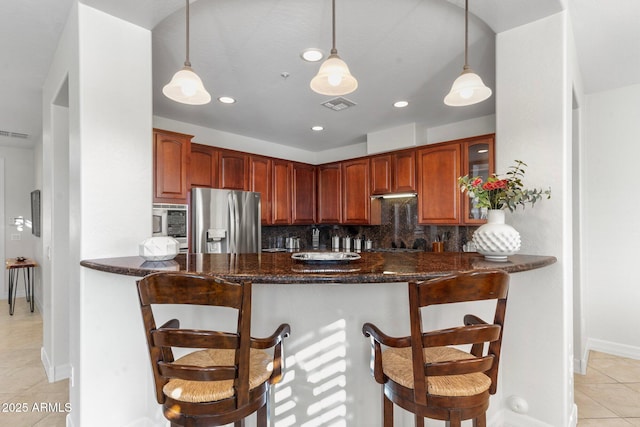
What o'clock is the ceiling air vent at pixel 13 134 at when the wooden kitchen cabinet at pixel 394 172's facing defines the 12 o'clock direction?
The ceiling air vent is roughly at 1 o'clock from the wooden kitchen cabinet.

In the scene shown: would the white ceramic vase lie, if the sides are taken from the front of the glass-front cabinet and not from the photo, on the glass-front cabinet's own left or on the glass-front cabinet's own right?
on the glass-front cabinet's own left

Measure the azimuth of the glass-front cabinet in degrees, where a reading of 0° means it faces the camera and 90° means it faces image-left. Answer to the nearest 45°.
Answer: approximately 45°

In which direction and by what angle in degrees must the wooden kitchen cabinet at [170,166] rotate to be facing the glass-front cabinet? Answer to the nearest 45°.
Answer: approximately 45° to its left

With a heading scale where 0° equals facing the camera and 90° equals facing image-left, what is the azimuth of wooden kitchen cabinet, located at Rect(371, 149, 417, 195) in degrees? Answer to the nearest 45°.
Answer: approximately 45°

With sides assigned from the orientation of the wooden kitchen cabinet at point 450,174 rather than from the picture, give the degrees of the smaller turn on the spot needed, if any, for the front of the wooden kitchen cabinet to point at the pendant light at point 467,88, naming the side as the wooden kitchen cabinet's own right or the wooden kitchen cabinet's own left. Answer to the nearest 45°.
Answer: approximately 45° to the wooden kitchen cabinet's own left
